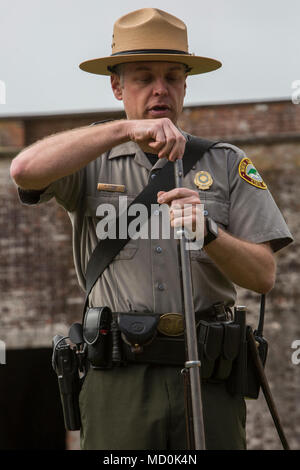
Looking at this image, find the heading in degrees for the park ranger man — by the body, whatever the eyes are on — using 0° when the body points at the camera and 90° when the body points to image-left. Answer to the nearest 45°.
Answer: approximately 0°
